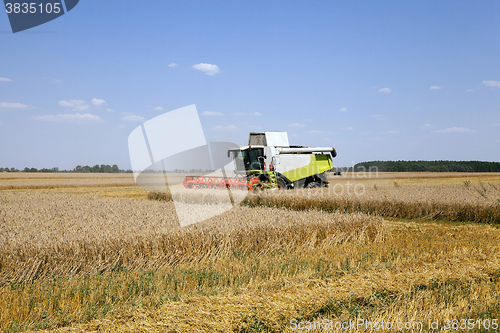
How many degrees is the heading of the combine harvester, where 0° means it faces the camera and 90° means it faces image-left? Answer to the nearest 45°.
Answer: approximately 45°
